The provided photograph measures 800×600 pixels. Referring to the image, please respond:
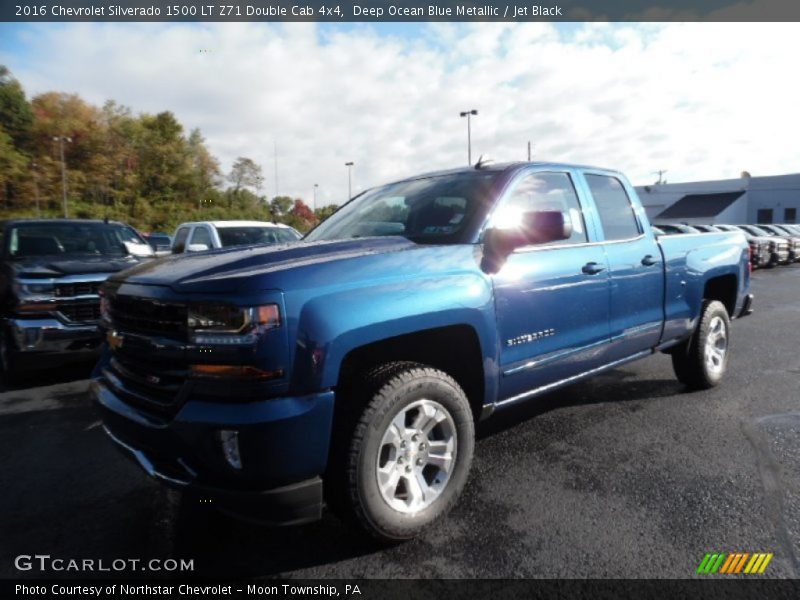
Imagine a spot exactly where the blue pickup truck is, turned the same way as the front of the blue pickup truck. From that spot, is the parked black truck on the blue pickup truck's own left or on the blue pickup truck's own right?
on the blue pickup truck's own right

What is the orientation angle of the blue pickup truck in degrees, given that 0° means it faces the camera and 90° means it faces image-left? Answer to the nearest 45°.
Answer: approximately 45°
